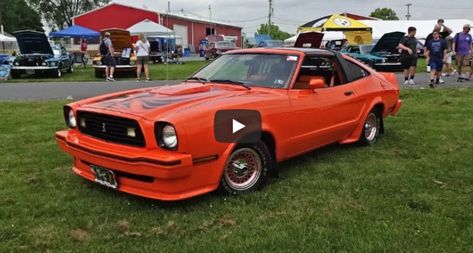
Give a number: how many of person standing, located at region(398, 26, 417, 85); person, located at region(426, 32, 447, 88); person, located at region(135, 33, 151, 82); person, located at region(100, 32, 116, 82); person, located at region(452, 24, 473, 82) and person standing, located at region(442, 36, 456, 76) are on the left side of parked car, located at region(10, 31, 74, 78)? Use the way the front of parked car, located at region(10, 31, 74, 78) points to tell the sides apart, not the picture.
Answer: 6

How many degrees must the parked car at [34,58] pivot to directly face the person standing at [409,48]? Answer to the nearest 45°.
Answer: approximately 90° to its left

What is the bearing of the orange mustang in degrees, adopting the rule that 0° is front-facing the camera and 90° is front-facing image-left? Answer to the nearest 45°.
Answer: approximately 45°

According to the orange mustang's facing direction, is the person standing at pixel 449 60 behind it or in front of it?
behind

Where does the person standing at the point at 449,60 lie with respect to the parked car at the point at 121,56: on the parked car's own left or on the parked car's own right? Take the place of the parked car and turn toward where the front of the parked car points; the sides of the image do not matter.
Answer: on the parked car's own left

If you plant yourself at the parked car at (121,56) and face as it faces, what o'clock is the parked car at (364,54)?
the parked car at (364,54) is roughly at 9 o'clock from the parked car at (121,56).

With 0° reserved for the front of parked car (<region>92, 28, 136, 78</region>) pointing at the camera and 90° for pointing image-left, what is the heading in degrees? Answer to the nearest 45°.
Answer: approximately 0°

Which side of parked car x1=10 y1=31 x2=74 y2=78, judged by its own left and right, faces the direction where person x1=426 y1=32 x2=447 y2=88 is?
left

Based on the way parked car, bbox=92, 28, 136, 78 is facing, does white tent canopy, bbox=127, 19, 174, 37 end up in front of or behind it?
behind

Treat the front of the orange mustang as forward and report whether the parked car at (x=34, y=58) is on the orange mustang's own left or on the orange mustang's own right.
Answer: on the orange mustang's own right

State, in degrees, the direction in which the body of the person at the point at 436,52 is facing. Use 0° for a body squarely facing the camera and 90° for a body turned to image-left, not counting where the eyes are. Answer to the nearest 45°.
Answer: approximately 0°

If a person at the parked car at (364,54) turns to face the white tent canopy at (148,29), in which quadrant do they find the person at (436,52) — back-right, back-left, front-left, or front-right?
back-left

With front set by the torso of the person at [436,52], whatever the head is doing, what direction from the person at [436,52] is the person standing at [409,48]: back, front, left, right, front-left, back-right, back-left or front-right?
right

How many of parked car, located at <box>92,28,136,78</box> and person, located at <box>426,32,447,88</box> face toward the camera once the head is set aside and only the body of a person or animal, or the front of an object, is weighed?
2

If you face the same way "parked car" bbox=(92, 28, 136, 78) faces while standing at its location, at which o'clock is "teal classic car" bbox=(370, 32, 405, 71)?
The teal classic car is roughly at 9 o'clock from the parked car.
